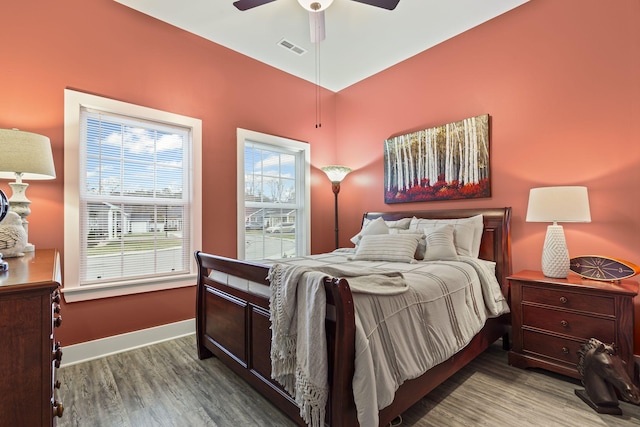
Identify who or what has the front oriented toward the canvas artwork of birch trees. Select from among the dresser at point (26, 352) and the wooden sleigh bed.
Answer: the dresser

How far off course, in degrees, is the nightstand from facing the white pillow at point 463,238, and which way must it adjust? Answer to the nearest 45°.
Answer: approximately 45° to its right

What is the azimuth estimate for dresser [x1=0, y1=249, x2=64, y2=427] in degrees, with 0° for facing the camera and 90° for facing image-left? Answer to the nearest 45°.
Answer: approximately 270°

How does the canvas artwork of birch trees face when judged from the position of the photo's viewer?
facing the viewer and to the left of the viewer

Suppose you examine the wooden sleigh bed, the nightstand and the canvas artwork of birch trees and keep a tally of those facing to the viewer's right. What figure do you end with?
0

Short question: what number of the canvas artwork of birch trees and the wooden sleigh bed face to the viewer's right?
0

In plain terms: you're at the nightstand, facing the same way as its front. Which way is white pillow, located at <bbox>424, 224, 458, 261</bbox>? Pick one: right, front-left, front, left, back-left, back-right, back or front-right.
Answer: front-right

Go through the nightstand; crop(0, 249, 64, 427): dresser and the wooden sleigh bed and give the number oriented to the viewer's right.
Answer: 1

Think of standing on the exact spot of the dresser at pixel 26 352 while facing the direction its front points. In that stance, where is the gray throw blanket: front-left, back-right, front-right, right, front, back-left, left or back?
front

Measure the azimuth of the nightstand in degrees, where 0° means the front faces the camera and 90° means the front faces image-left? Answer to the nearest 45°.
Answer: approximately 45°

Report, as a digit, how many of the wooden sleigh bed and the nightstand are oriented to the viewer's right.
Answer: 0

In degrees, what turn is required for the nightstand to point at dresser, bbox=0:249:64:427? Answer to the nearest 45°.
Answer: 0° — it already faces it

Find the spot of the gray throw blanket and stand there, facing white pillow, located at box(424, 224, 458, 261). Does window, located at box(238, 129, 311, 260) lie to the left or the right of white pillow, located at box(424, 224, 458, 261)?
left

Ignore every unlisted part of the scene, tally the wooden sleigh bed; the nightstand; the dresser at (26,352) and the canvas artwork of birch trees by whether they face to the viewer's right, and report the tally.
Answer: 1
